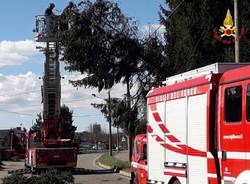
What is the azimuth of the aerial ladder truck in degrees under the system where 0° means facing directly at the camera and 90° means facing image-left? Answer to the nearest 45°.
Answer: approximately 180°

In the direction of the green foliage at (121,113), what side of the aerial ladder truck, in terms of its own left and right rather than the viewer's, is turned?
right

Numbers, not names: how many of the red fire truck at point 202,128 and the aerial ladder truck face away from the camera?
1
